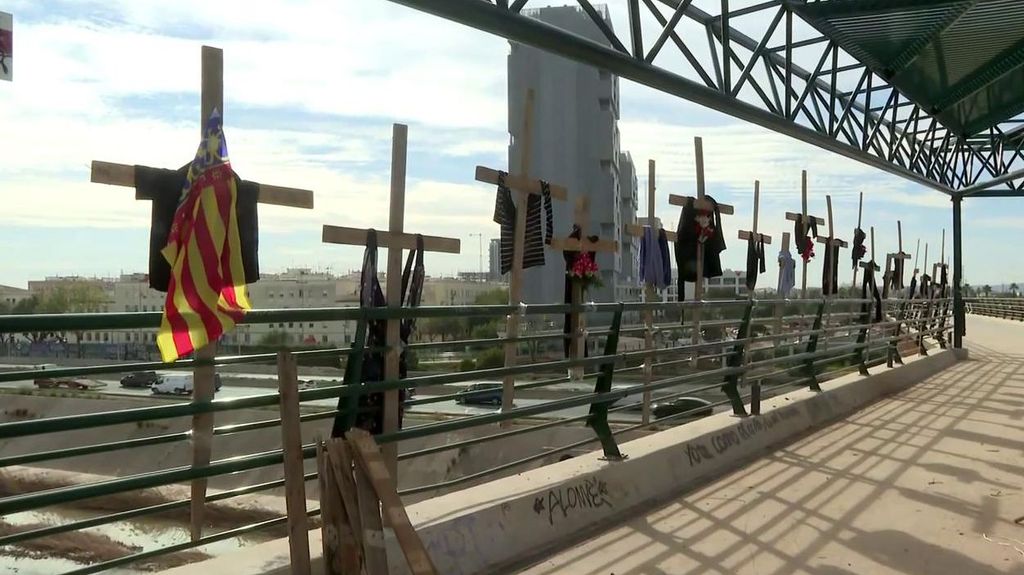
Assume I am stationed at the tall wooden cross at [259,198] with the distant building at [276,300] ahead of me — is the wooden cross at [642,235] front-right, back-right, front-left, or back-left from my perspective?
front-right

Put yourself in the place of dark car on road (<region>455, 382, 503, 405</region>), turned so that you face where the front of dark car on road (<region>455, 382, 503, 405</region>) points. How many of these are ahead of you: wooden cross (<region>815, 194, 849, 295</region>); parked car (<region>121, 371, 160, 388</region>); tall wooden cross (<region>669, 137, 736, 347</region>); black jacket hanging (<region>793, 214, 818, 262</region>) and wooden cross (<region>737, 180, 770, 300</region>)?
1

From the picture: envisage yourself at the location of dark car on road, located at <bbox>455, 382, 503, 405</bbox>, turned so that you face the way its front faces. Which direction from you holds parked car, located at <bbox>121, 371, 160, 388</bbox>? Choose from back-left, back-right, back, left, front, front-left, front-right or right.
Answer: front

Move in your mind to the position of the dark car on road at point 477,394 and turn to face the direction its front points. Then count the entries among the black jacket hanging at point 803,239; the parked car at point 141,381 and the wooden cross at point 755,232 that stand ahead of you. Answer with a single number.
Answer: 1

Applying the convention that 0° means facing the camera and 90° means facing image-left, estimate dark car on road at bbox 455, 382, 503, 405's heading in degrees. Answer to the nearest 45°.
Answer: approximately 90°

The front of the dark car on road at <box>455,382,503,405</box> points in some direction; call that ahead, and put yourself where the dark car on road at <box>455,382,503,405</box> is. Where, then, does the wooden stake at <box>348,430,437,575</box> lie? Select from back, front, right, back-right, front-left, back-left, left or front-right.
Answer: left
